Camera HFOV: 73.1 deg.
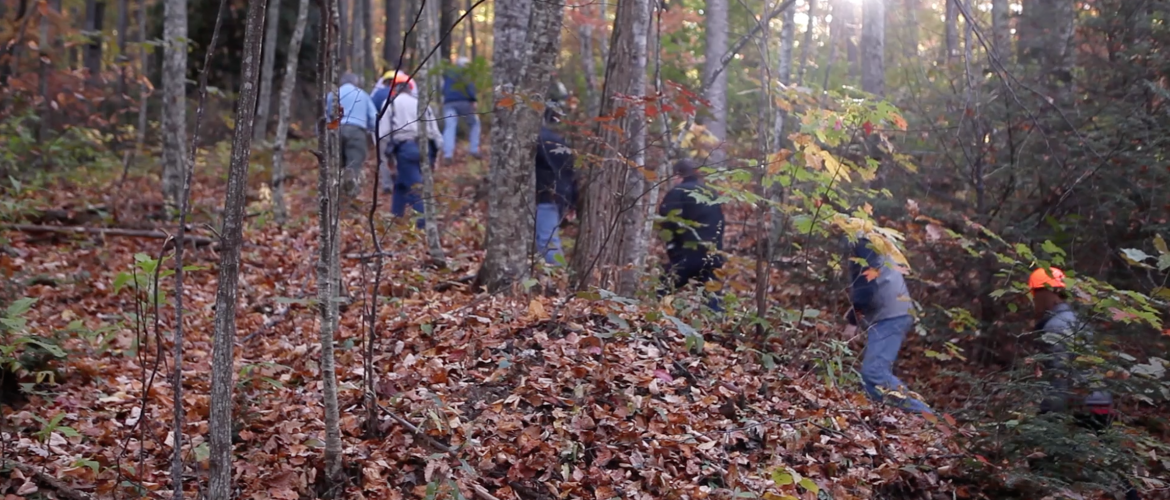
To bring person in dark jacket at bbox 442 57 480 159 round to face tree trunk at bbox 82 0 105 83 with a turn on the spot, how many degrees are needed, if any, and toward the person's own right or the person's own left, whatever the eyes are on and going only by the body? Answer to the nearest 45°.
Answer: approximately 45° to the person's own left

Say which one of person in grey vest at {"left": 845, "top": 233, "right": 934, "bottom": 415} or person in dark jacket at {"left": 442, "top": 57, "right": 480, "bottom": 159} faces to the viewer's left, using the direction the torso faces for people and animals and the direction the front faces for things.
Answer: the person in grey vest

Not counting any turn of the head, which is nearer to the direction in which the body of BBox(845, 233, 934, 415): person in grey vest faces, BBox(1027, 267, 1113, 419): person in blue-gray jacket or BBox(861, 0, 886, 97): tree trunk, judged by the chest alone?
the tree trunk

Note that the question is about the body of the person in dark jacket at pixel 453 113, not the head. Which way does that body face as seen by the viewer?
away from the camera

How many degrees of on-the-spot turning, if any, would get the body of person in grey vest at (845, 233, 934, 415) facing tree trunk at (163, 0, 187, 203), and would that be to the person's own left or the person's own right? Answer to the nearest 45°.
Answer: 0° — they already face it

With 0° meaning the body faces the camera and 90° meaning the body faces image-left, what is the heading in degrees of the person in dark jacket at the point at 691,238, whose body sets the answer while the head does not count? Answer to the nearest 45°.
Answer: approximately 135°

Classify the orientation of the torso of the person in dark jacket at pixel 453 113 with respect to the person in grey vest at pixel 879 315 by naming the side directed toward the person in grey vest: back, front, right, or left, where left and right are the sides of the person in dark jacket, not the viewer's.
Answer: back

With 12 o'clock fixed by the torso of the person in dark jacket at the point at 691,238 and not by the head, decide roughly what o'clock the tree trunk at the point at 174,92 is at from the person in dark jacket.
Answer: The tree trunk is roughly at 11 o'clock from the person in dark jacket.
